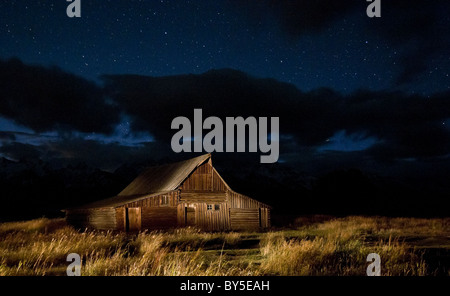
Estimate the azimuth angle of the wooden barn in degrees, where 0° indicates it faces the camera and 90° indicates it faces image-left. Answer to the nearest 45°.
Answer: approximately 315°
